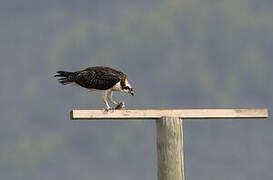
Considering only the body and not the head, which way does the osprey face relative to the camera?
to the viewer's right
